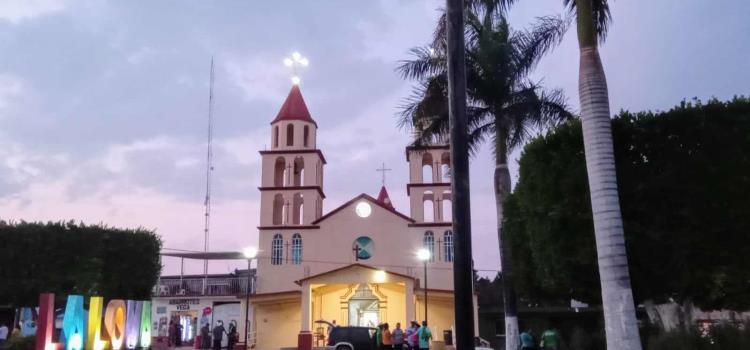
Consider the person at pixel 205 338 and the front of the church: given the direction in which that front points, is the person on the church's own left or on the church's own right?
on the church's own right

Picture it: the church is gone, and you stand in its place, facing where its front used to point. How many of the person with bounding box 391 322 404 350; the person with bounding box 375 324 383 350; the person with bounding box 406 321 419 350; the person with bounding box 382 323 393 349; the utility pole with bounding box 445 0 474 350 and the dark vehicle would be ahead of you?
6

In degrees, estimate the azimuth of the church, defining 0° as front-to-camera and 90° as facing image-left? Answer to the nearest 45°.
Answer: approximately 0°

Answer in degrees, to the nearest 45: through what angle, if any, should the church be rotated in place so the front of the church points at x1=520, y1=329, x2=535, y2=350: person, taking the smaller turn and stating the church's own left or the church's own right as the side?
0° — it already faces them

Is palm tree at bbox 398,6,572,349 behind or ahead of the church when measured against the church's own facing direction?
ahead

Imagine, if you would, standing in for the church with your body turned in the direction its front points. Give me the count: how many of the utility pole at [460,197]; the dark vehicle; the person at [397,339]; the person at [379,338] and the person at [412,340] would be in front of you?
5

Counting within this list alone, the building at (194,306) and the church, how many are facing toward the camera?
2

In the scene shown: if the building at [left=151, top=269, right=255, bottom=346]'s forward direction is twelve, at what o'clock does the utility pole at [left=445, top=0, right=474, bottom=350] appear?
The utility pole is roughly at 12 o'clock from the building.

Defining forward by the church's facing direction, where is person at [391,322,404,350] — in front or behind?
in front
